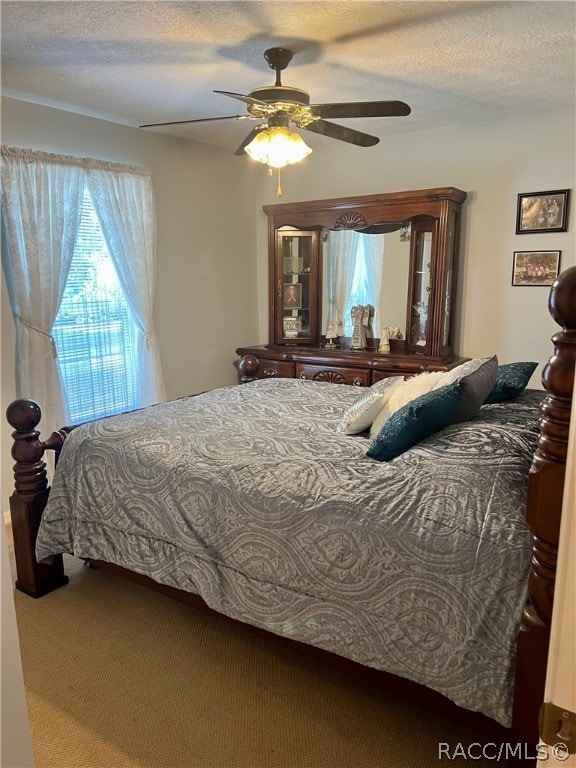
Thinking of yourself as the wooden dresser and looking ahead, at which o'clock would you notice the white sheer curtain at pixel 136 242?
The white sheer curtain is roughly at 1 o'clock from the wooden dresser.

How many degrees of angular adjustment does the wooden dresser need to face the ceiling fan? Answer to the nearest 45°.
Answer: approximately 45° to its left

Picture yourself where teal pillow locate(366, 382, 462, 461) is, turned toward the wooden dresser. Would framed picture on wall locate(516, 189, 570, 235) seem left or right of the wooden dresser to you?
right

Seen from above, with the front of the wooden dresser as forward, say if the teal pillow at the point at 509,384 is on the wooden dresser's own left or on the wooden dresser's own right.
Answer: on the wooden dresser's own left

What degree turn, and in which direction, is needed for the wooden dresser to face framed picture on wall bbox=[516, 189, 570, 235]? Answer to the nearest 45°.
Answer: approximately 135° to its left

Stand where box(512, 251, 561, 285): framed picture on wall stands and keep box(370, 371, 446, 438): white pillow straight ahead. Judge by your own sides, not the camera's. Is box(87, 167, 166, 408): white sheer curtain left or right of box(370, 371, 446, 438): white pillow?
right

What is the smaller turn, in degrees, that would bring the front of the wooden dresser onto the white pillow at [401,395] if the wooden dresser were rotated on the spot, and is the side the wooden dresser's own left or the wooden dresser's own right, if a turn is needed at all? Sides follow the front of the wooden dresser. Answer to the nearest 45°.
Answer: approximately 45° to the wooden dresser's own left

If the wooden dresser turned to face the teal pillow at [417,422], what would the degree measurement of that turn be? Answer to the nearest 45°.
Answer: approximately 45° to its left

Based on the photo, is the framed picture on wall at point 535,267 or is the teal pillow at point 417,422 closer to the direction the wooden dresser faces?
the teal pillow

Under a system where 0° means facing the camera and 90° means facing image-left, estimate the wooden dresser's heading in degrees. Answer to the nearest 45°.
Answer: approximately 45°

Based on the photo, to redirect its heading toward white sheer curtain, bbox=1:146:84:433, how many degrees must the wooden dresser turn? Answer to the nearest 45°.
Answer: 0° — it already faces it

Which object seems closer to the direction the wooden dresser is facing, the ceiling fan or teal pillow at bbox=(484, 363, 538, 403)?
the ceiling fan
